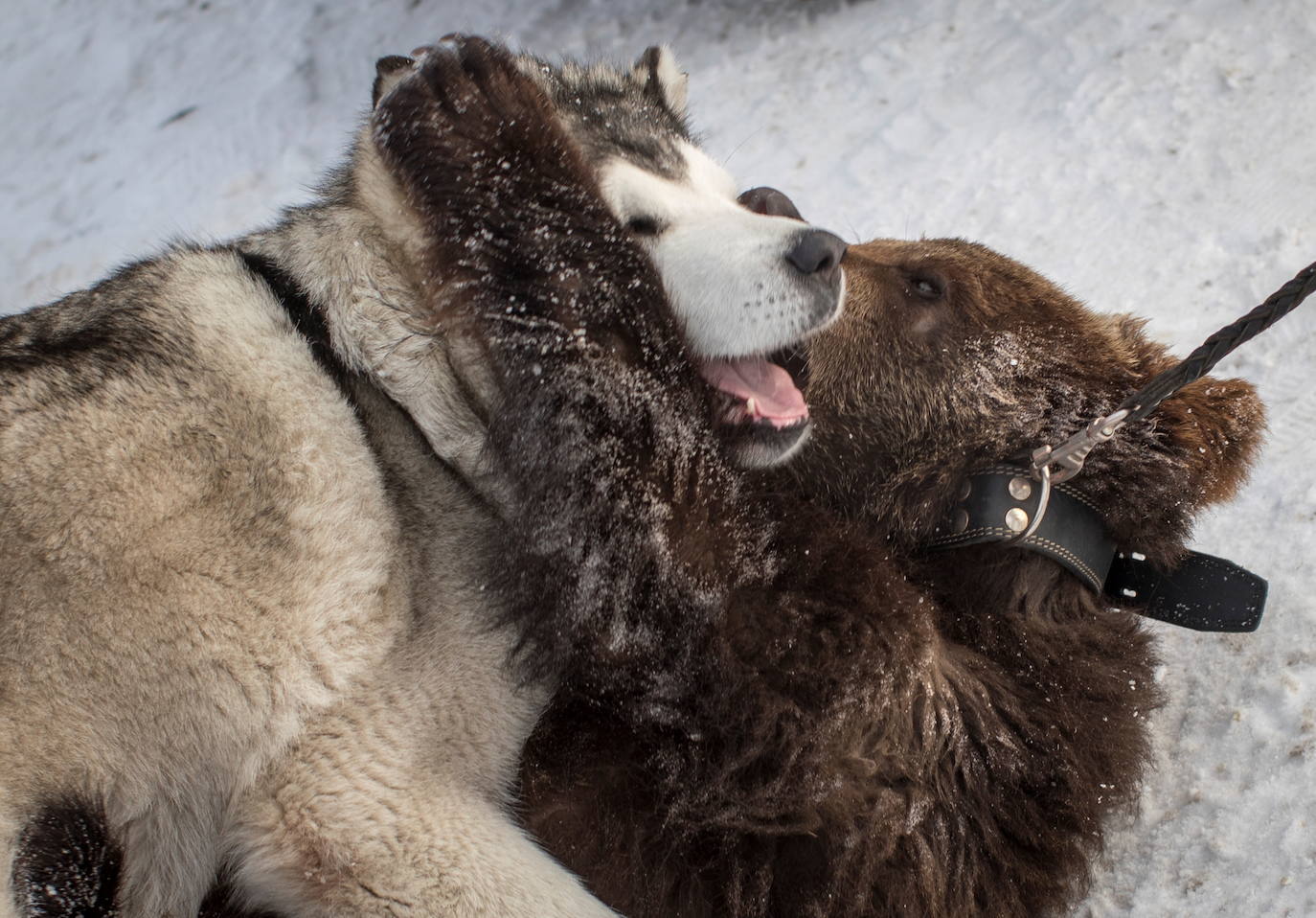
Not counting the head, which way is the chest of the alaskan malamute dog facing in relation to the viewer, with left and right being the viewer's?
facing to the right of the viewer

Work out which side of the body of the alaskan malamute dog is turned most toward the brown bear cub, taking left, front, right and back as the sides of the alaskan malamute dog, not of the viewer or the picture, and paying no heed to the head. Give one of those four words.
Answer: front
